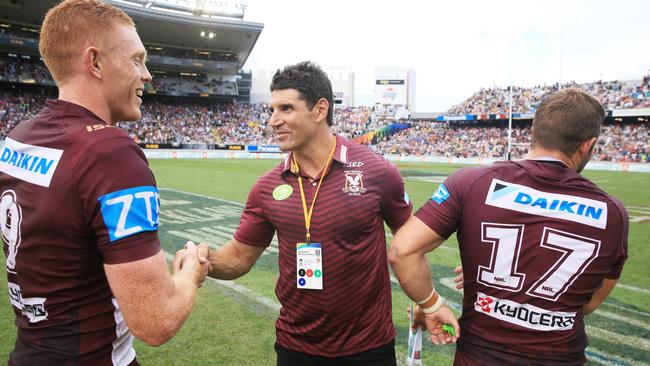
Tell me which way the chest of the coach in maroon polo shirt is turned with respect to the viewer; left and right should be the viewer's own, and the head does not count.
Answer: facing the viewer and to the left of the viewer
